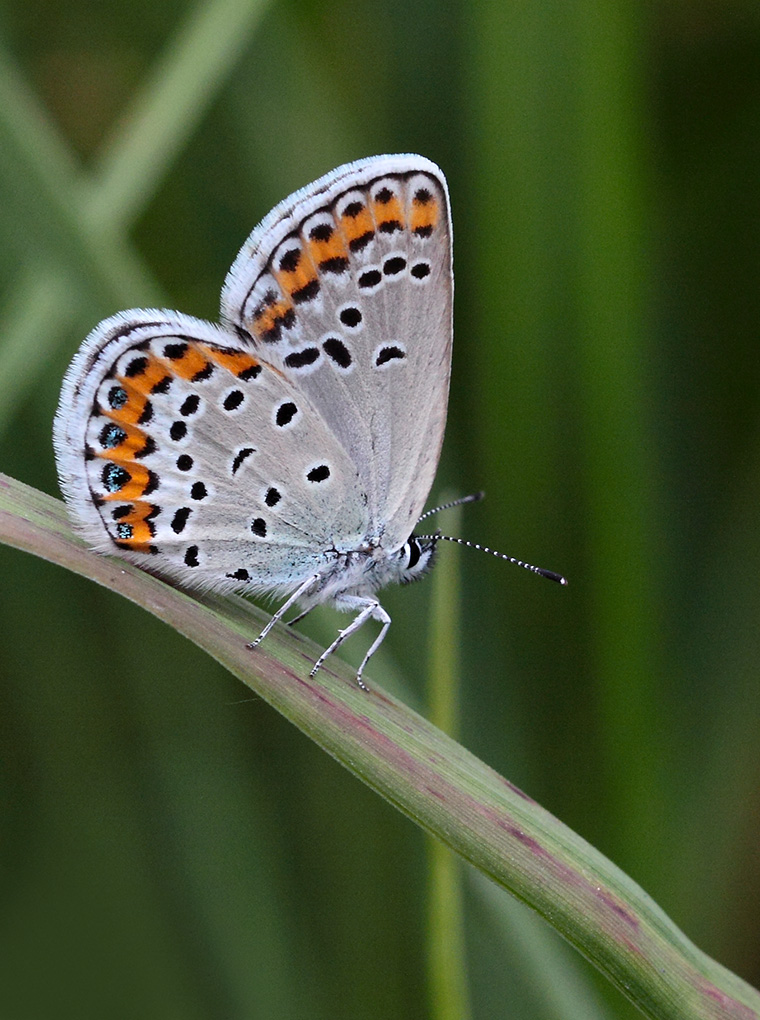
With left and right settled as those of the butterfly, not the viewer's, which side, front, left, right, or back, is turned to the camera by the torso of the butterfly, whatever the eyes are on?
right
